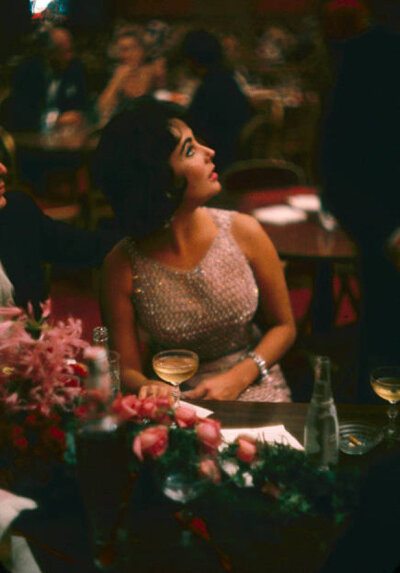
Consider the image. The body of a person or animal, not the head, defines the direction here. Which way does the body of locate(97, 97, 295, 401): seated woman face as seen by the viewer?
toward the camera

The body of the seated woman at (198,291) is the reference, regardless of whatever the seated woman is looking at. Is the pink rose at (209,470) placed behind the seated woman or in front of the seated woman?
in front

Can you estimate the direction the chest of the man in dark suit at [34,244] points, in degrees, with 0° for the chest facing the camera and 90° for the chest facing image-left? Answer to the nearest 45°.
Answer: approximately 270°

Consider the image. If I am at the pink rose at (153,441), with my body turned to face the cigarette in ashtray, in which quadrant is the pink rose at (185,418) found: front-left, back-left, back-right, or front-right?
front-left

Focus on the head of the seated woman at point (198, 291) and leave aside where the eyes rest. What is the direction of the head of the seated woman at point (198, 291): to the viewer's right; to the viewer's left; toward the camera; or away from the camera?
to the viewer's right

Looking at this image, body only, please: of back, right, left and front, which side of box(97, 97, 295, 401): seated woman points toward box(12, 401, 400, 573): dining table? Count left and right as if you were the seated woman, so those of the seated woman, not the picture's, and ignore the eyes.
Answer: front

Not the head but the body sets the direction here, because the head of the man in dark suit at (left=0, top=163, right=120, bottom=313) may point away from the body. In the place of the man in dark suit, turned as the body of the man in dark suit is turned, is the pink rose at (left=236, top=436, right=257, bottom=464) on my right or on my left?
on my right

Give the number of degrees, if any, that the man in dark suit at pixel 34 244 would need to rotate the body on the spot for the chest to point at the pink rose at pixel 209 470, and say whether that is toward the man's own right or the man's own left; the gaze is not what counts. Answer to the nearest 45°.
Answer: approximately 90° to the man's own right

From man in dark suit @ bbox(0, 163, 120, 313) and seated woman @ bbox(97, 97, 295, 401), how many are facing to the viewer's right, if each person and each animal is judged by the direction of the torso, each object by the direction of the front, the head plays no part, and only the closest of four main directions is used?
1

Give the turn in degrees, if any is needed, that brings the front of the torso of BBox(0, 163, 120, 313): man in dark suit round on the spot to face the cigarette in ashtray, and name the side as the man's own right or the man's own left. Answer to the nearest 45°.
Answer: approximately 45° to the man's own right
